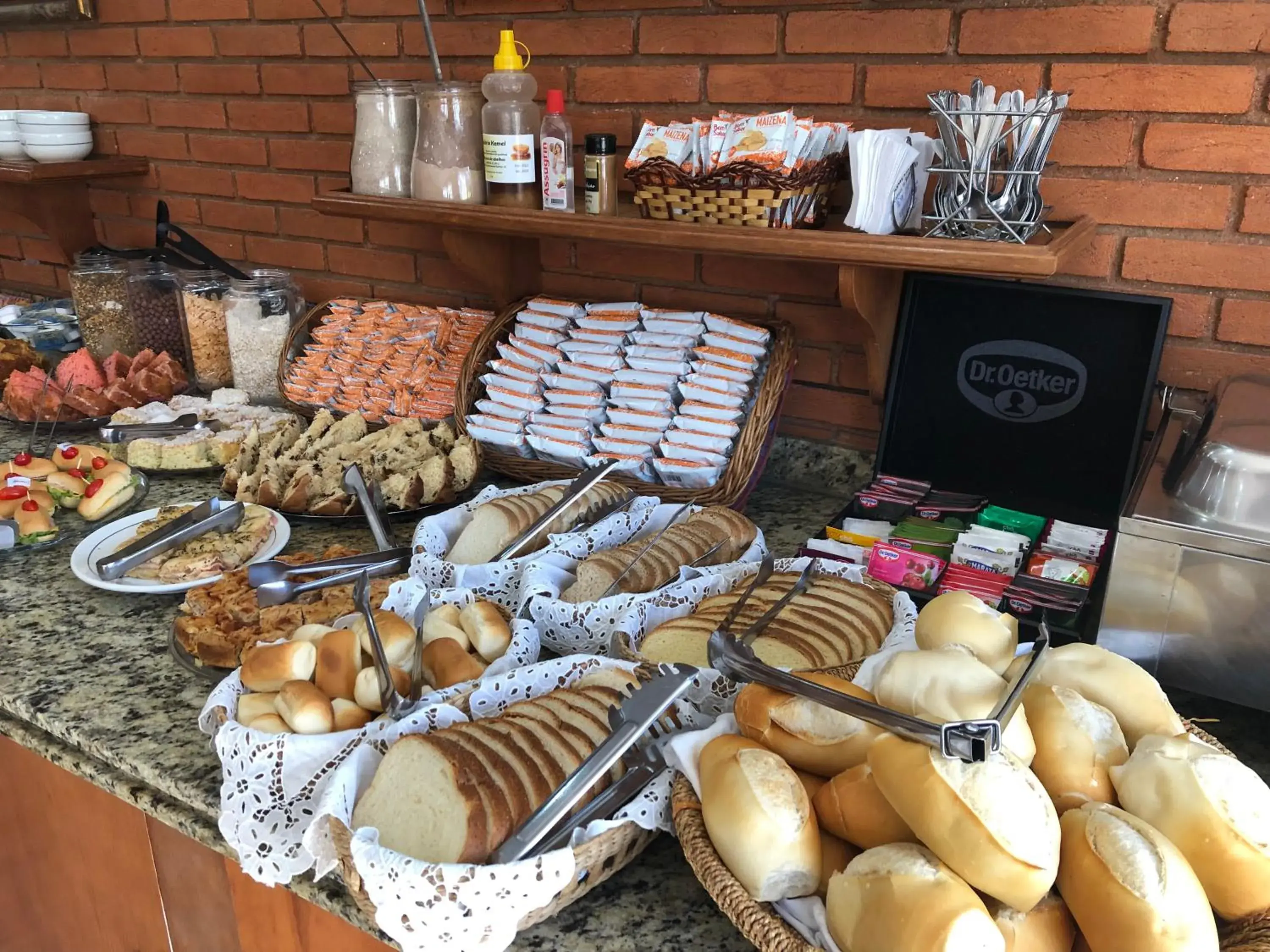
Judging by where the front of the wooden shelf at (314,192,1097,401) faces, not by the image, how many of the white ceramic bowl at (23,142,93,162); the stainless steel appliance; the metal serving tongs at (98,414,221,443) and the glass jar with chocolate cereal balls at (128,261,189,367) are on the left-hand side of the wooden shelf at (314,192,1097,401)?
1

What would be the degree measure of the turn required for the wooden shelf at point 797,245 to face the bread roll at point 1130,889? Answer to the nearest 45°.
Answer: approximately 45° to its left

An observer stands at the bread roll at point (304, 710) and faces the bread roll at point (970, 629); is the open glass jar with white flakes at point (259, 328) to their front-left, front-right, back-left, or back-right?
back-left

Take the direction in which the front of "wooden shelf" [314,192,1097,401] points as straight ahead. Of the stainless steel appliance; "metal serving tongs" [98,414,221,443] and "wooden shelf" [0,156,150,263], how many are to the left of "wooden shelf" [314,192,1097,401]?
1

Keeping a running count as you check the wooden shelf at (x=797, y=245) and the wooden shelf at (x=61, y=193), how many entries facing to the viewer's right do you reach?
0

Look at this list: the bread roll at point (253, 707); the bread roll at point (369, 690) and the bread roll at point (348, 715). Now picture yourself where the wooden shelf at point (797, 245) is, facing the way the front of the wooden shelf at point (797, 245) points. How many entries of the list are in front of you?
3

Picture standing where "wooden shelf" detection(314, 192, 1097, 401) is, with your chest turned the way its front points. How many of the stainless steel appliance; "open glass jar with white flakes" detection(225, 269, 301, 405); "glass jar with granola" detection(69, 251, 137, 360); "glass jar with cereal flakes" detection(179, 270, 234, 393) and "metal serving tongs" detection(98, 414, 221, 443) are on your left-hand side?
1

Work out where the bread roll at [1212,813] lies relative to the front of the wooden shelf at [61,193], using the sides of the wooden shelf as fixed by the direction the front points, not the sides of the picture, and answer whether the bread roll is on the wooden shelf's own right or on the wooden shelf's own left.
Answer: on the wooden shelf's own left

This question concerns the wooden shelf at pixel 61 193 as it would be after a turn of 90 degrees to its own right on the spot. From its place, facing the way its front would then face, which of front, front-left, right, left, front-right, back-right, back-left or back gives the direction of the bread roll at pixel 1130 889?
back-left

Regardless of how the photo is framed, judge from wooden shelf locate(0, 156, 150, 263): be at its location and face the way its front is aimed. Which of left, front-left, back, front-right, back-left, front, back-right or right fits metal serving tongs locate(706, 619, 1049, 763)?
front-left

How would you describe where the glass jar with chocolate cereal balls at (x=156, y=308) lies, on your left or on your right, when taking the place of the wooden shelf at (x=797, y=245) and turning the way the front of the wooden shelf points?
on your right

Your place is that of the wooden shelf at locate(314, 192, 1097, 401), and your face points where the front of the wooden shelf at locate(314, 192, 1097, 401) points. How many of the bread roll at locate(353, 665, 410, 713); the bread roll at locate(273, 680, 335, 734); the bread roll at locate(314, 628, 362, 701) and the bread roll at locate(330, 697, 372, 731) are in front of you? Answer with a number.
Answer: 4

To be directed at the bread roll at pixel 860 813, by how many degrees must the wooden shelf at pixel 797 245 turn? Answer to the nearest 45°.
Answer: approximately 45° to its left

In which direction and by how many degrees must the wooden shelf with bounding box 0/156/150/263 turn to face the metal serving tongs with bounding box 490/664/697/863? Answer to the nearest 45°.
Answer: approximately 45° to its left

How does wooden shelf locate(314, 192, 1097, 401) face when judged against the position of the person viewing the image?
facing the viewer and to the left of the viewer

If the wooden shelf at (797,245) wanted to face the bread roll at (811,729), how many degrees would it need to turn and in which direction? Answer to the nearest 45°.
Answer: approximately 45° to its left

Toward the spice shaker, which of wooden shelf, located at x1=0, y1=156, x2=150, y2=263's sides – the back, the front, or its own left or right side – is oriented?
left
